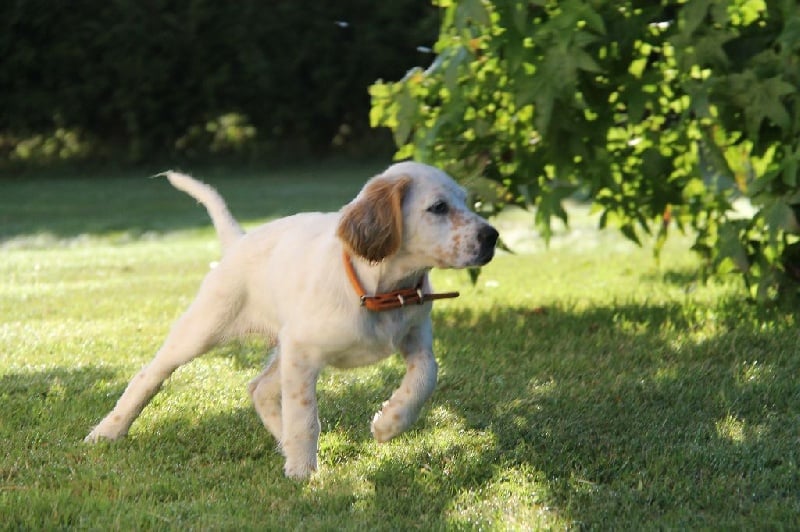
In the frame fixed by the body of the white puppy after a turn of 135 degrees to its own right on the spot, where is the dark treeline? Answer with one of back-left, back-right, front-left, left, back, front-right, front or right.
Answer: right

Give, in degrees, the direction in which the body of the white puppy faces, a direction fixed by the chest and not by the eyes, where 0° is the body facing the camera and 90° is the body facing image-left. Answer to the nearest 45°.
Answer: approximately 315°
